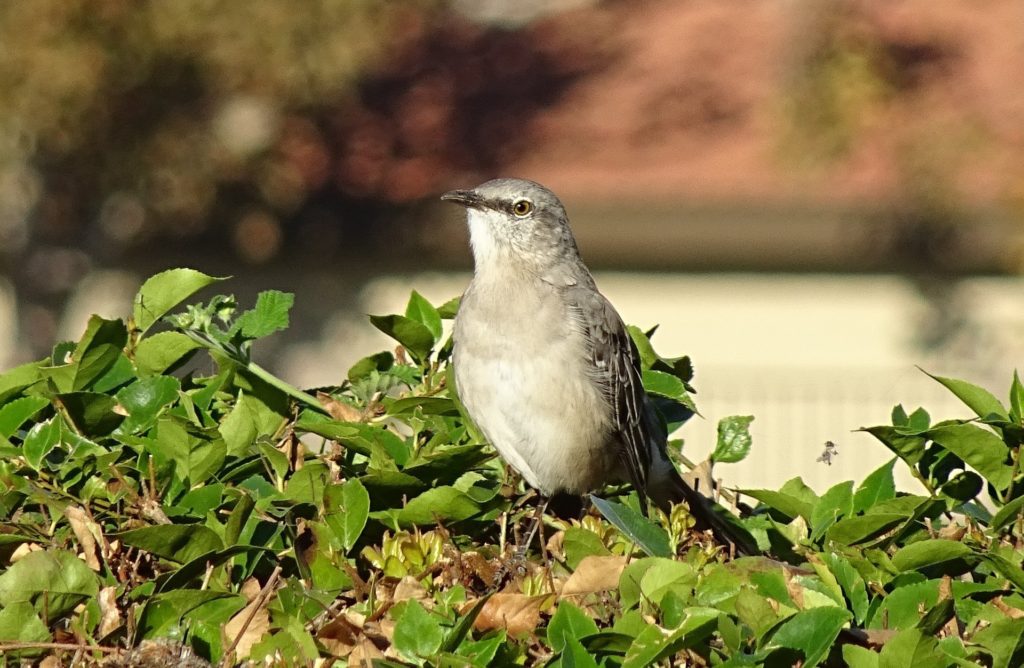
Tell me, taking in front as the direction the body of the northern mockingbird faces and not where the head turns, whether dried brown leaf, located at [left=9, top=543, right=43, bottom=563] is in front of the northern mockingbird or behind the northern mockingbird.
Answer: in front

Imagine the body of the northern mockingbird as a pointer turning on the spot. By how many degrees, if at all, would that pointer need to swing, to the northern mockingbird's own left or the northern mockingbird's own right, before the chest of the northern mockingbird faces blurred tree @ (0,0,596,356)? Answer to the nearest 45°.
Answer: approximately 135° to the northern mockingbird's own right

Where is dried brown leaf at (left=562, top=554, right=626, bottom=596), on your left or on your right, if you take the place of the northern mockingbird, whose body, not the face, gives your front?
on your left

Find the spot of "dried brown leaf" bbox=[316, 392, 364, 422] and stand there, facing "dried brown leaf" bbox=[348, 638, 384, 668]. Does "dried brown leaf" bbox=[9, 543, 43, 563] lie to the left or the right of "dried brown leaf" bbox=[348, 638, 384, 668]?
right

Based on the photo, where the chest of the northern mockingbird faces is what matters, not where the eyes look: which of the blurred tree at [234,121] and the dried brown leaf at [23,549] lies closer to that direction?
the dried brown leaf

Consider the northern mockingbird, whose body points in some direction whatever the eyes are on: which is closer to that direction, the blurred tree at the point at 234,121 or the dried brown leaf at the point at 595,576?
the dried brown leaf

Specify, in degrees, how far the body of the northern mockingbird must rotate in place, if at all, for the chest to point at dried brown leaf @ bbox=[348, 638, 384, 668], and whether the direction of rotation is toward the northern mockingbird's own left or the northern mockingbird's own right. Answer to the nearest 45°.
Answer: approximately 45° to the northern mockingbird's own left

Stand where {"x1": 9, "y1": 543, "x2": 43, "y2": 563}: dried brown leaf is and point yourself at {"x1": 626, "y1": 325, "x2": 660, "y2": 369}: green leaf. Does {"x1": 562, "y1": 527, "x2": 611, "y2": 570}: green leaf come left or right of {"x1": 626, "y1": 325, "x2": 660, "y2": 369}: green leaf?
right

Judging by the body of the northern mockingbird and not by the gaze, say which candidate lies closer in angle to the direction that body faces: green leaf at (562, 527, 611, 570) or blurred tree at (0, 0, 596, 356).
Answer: the green leaf

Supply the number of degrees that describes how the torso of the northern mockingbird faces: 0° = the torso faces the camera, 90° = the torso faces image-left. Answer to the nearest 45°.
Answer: approximately 45°
